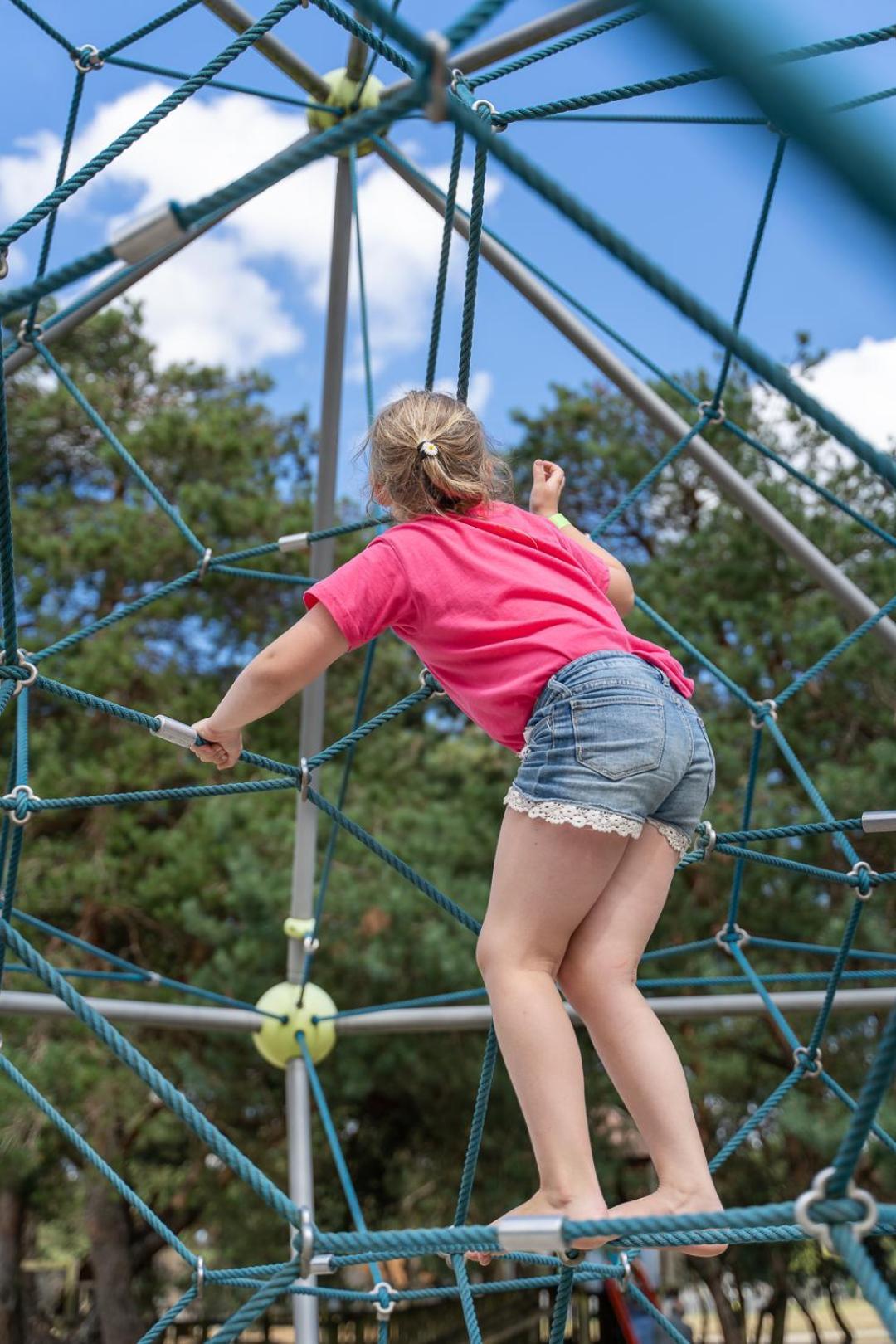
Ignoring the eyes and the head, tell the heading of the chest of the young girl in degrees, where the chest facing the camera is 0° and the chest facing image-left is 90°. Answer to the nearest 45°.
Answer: approximately 135°

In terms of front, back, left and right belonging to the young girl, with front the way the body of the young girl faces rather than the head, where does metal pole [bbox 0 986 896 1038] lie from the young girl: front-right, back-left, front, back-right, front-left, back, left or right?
front-right

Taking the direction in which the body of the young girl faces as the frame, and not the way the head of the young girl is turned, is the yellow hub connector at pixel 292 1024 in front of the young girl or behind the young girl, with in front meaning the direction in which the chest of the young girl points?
in front
